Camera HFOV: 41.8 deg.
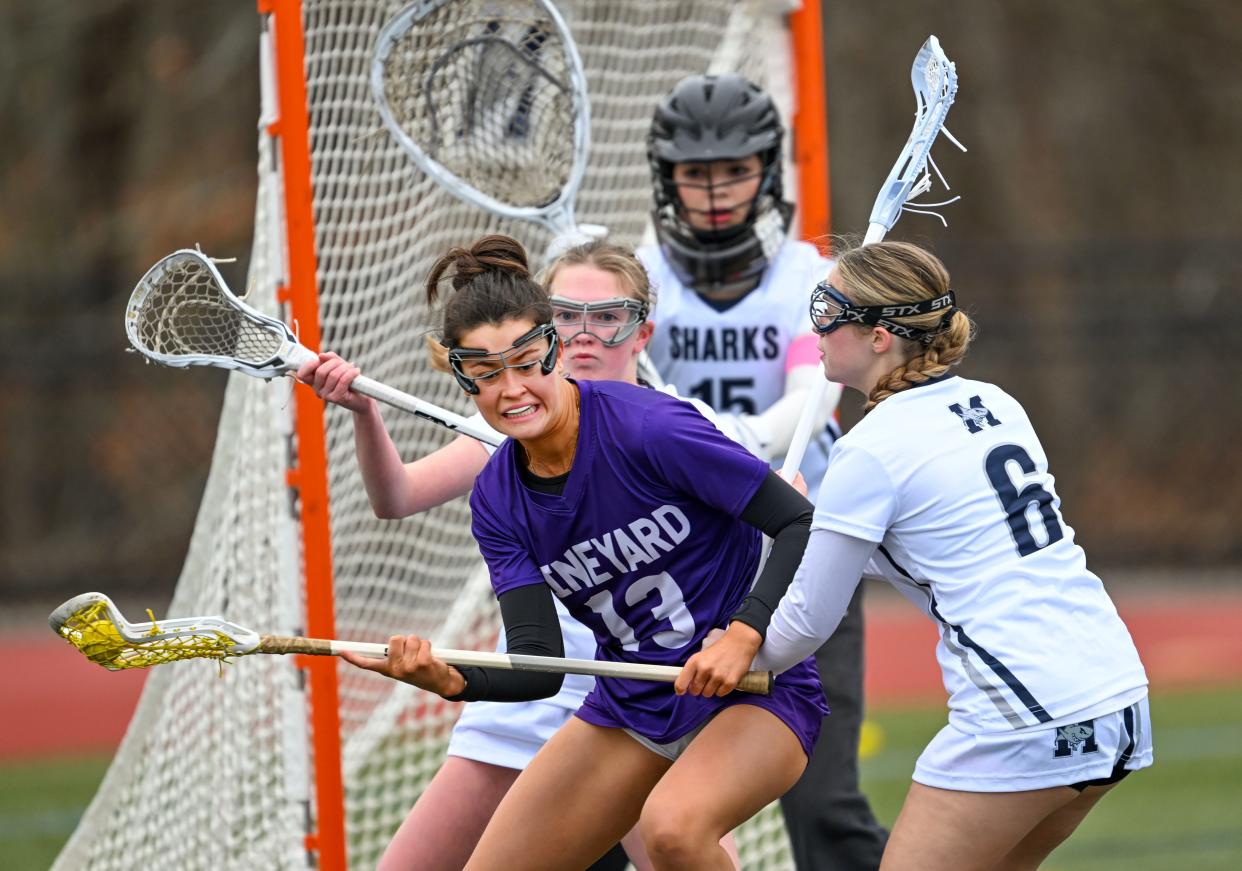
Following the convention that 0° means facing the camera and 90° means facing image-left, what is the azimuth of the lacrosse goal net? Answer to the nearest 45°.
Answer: approximately 315°
